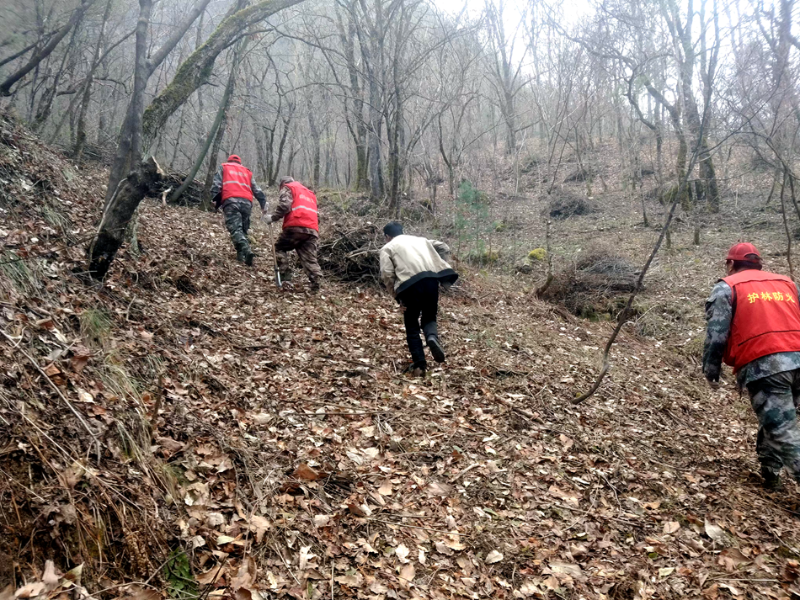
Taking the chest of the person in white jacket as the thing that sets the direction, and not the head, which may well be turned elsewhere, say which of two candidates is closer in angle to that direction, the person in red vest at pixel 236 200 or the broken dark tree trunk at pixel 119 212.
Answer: the person in red vest

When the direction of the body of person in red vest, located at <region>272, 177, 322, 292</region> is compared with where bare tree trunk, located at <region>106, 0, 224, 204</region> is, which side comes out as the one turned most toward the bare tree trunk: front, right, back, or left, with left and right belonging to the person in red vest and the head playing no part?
left

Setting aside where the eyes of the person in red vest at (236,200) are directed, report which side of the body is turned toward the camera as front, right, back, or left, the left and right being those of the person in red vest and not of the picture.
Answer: back

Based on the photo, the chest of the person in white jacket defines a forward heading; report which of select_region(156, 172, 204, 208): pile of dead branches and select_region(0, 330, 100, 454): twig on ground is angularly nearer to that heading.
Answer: the pile of dead branches

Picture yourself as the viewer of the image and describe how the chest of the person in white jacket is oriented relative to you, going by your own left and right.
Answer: facing away from the viewer and to the left of the viewer

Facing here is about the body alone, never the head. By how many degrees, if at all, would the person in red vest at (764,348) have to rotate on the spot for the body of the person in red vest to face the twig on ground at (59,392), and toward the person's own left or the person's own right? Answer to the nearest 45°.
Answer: approximately 90° to the person's own left

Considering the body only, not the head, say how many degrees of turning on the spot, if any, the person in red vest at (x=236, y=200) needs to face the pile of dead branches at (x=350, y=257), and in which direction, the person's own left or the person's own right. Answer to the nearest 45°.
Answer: approximately 90° to the person's own right

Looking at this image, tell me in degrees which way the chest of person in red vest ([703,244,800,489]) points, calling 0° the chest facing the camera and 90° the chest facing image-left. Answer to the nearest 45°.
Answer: approximately 135°

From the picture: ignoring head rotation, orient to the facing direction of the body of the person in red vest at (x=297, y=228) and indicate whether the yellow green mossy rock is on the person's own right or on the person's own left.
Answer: on the person's own right

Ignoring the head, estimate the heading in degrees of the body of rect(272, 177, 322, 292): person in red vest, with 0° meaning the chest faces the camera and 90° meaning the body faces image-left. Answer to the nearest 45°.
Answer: approximately 135°
